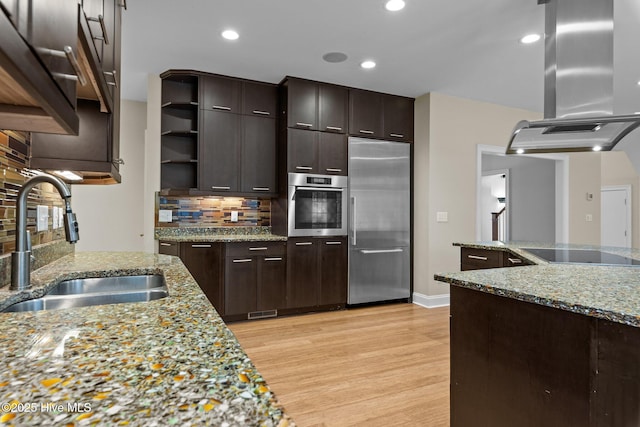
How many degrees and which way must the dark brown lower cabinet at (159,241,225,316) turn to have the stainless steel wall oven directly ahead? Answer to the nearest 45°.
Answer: approximately 90° to its left

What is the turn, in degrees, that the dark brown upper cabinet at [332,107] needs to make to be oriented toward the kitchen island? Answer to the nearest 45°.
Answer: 0° — it already faces it

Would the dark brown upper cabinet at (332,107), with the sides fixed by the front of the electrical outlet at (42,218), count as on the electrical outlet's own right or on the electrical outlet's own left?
on the electrical outlet's own left

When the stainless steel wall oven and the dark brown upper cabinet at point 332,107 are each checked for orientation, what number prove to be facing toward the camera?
2

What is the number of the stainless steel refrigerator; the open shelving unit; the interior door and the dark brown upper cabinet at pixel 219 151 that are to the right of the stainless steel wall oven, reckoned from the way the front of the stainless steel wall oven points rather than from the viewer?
2

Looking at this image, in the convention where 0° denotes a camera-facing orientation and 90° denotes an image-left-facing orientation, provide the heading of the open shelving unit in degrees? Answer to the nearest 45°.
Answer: approximately 0°

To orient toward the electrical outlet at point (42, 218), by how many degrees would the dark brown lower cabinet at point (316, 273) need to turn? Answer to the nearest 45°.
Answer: approximately 45° to its right

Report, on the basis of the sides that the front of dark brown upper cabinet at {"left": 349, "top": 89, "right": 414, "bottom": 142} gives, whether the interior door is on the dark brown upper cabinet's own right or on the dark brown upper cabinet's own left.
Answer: on the dark brown upper cabinet's own left

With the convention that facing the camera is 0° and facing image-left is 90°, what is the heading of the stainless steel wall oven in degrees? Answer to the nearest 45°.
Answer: approximately 0°

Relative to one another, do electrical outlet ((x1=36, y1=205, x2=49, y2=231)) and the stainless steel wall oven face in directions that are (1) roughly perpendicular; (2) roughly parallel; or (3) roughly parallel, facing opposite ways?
roughly perpendicular
